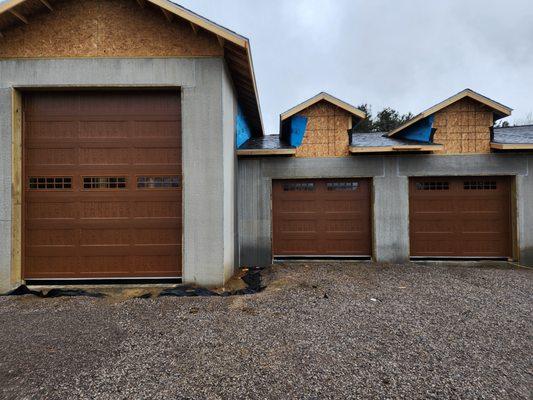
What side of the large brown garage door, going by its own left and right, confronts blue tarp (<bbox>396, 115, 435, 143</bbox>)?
left

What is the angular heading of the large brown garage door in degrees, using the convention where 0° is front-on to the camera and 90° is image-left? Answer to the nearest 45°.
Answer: approximately 0°

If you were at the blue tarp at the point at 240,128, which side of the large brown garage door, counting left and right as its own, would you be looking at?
left

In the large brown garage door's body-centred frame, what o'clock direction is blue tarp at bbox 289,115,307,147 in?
The blue tarp is roughly at 9 o'clock from the large brown garage door.

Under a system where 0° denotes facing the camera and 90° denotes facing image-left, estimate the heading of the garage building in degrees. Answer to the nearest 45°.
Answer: approximately 0°

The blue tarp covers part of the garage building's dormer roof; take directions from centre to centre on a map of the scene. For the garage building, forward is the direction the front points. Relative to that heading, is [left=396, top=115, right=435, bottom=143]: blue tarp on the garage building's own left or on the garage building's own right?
on the garage building's own left
